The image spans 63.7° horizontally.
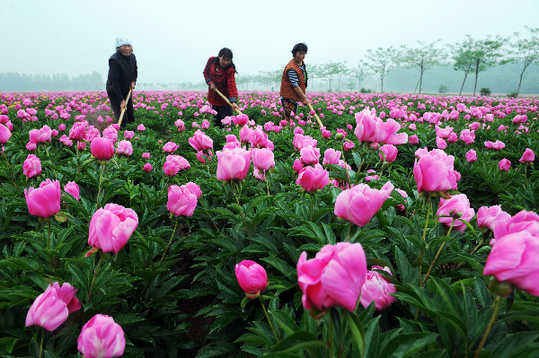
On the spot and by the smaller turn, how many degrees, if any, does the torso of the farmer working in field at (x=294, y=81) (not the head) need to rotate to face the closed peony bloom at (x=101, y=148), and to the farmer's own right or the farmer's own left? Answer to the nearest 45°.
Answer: approximately 45° to the farmer's own right

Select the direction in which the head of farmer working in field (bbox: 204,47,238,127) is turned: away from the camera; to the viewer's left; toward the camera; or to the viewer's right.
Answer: toward the camera

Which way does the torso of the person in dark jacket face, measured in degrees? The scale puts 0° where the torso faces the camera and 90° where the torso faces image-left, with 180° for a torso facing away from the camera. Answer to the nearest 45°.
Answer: approximately 315°

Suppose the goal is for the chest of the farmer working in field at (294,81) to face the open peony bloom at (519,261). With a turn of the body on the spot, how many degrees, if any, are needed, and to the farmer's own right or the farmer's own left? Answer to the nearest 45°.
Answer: approximately 45° to the farmer's own right

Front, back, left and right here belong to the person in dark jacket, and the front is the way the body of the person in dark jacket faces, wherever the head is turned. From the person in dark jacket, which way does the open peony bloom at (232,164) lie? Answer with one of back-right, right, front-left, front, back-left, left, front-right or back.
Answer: front-right

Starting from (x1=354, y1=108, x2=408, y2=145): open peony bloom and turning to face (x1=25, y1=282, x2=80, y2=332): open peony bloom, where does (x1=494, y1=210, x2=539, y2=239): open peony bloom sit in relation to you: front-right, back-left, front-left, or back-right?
front-left

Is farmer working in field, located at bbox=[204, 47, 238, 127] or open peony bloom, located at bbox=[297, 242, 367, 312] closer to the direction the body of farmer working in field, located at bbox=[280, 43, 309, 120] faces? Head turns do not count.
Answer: the open peony bloom

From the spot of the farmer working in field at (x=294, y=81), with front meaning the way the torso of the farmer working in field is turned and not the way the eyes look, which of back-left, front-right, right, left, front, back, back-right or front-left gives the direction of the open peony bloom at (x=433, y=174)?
front-right

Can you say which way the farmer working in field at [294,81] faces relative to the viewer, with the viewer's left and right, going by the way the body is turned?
facing the viewer and to the right of the viewer

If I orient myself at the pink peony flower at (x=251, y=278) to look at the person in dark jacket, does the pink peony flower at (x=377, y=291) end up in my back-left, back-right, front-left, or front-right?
back-right

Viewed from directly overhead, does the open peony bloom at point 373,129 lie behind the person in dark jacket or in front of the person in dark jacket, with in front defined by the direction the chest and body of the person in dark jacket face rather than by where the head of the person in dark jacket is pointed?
in front

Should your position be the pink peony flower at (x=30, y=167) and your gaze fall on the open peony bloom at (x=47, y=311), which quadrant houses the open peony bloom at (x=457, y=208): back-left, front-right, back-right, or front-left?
front-left

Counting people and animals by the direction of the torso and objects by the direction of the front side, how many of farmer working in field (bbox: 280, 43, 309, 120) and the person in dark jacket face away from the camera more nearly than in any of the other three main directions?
0

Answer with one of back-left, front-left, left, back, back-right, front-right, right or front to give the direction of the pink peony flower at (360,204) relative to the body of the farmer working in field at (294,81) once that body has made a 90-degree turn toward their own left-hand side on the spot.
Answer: back-right

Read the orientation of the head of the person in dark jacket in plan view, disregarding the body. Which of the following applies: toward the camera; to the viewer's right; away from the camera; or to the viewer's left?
toward the camera
